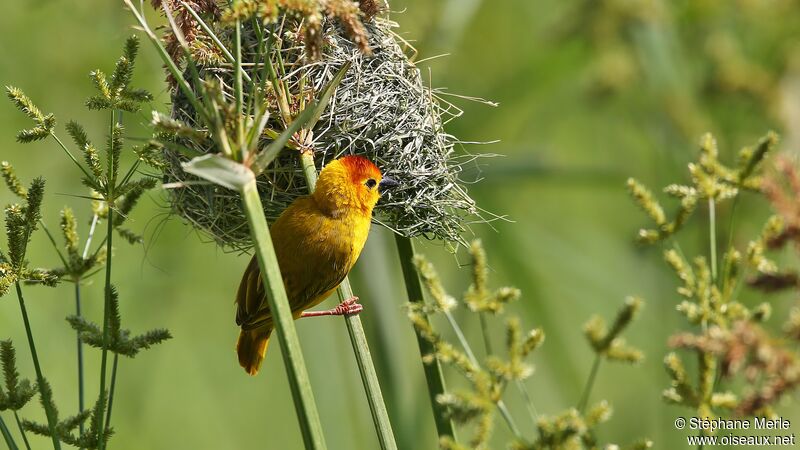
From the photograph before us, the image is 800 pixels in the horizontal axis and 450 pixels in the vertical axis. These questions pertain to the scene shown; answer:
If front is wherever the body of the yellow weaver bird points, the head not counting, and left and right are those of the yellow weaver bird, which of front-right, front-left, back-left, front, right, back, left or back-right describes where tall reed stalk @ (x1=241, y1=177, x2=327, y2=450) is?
right

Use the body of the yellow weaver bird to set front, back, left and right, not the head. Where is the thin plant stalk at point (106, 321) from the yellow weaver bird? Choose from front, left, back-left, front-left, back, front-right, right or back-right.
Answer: back-right

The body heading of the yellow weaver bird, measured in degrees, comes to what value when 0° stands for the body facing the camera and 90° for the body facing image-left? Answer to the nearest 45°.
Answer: approximately 270°
